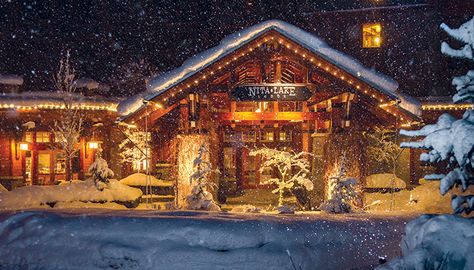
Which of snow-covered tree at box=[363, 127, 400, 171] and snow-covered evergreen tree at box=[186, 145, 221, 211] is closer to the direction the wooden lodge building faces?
the snow-covered evergreen tree

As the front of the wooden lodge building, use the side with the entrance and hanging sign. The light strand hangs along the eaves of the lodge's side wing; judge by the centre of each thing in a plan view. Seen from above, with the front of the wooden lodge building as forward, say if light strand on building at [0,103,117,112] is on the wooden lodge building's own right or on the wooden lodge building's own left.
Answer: on the wooden lodge building's own right

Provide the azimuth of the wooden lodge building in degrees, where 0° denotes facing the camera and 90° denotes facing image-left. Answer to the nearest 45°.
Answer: approximately 0°

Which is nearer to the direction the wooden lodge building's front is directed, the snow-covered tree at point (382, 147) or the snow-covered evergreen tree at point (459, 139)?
the snow-covered evergreen tree

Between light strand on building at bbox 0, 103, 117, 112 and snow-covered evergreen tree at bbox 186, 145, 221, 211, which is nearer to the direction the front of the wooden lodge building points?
the snow-covered evergreen tree
